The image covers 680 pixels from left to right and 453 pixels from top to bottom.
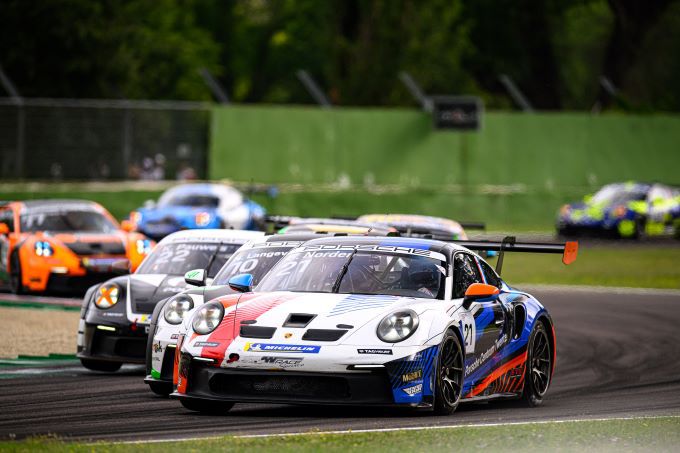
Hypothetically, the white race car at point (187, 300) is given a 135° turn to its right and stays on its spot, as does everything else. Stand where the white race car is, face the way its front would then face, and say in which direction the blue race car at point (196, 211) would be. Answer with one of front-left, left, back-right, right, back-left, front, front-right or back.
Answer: front

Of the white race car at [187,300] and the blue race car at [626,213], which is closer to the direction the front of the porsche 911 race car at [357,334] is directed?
the white race car

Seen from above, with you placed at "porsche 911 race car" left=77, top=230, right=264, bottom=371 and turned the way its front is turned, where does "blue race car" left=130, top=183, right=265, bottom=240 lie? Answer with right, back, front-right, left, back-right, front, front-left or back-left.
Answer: back-right

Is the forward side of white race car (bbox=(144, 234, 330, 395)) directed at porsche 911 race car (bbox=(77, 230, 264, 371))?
no

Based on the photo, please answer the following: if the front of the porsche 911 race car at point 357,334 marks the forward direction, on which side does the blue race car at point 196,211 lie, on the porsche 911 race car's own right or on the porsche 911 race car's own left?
on the porsche 911 race car's own right

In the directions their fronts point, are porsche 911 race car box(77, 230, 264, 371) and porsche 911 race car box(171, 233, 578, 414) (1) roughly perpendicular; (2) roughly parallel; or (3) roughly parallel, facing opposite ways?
roughly parallel

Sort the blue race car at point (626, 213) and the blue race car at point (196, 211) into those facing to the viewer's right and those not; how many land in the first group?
0

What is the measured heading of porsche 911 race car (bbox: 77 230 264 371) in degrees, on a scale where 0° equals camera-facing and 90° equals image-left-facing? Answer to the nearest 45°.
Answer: approximately 45°

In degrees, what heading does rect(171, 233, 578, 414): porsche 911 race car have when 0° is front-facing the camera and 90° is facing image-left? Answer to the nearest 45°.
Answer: approximately 45°

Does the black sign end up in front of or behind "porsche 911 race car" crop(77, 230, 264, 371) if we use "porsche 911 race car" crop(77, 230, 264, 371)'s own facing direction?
behind

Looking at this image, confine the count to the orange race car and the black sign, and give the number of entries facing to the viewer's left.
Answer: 0

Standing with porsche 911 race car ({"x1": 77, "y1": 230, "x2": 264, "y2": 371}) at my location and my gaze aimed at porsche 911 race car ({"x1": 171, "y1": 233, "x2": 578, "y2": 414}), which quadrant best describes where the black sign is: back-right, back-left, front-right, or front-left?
back-left

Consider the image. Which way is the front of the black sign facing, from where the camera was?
facing the viewer

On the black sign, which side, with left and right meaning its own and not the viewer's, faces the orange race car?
front

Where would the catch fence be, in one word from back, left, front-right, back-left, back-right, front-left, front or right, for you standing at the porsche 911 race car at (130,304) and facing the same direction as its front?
back-right

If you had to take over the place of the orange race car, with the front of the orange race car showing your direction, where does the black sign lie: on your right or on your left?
on your left
